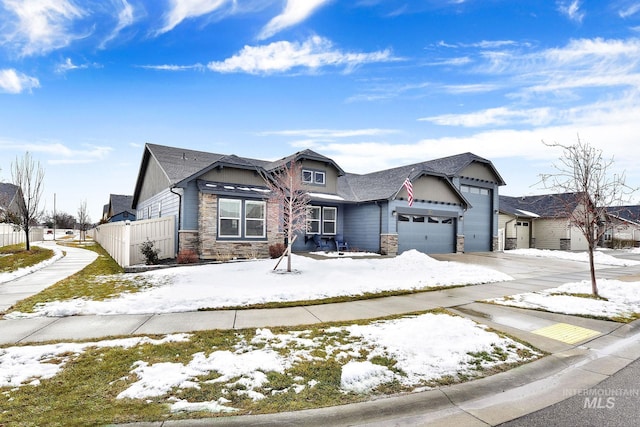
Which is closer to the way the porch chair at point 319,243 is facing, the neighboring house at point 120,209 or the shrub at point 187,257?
the shrub

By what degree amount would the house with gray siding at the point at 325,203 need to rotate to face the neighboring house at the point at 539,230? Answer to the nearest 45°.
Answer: approximately 90° to its left

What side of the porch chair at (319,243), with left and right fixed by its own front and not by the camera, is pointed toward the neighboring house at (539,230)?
left

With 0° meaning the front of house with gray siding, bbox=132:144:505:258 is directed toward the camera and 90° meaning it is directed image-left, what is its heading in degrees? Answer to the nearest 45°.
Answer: approximately 315°
